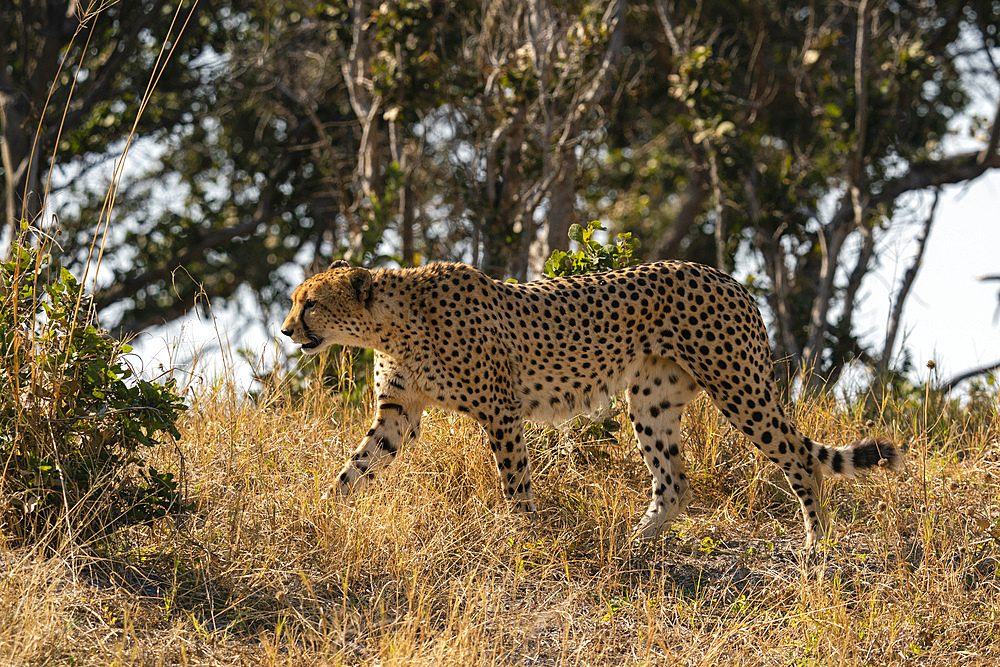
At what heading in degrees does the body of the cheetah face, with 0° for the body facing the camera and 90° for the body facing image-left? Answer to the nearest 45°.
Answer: approximately 90°

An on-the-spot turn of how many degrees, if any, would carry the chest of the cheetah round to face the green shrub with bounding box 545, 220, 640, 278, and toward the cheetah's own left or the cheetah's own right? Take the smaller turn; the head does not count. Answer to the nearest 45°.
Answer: approximately 90° to the cheetah's own right

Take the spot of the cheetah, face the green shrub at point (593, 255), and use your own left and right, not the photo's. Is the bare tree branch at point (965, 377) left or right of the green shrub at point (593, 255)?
right
